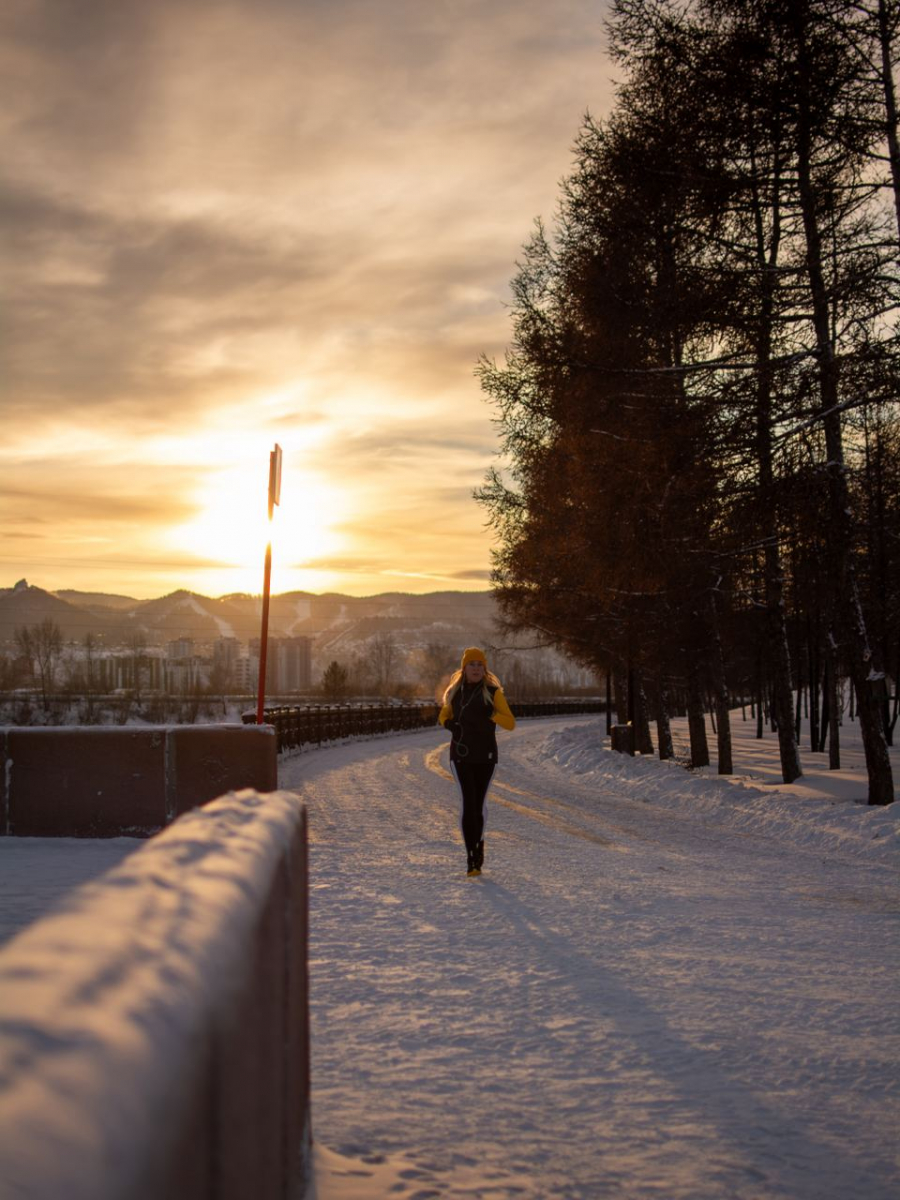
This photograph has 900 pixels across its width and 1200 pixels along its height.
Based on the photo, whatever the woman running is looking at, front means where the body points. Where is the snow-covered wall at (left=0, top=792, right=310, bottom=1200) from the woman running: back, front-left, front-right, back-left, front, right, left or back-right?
front

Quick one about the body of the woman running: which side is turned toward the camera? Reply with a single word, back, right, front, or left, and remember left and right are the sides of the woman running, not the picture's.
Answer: front

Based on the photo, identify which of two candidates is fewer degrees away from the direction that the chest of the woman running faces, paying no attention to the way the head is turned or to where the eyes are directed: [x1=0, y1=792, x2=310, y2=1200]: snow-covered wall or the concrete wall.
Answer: the snow-covered wall

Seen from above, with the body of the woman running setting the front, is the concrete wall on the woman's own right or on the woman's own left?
on the woman's own right

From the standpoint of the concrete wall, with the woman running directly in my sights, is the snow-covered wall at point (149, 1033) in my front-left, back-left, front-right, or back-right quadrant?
front-right

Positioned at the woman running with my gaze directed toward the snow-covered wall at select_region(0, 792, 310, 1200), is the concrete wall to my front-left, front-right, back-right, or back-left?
back-right

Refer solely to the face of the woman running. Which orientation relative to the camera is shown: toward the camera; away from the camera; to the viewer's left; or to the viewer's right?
toward the camera
